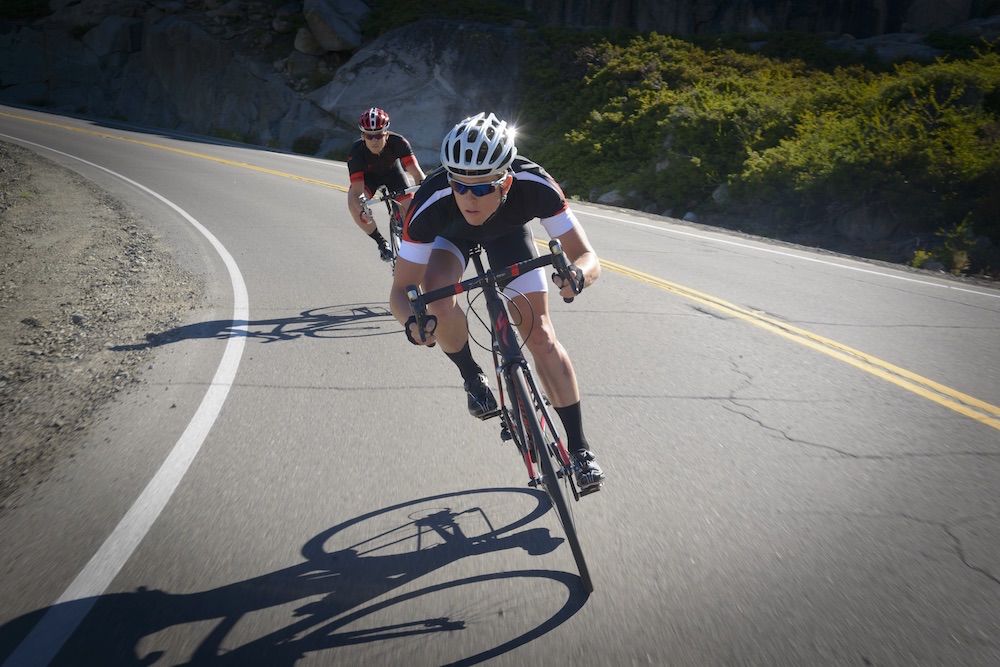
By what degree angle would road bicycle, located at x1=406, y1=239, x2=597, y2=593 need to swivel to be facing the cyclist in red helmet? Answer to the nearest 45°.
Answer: approximately 180°

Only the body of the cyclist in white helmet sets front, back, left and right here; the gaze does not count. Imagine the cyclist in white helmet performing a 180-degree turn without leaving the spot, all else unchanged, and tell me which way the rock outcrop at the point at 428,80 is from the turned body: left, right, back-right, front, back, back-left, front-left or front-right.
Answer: front

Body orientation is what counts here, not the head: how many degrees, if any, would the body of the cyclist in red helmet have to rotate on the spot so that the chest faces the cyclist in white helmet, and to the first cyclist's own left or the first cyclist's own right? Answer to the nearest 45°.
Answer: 0° — they already face them

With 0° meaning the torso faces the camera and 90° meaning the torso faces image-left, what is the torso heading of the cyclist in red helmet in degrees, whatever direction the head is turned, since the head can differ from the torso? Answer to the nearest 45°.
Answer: approximately 0°

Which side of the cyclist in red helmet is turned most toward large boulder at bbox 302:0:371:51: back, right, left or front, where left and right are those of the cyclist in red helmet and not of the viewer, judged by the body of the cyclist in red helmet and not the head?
back

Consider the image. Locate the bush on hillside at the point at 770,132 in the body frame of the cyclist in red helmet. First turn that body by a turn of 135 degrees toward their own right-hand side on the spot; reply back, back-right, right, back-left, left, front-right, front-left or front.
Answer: right

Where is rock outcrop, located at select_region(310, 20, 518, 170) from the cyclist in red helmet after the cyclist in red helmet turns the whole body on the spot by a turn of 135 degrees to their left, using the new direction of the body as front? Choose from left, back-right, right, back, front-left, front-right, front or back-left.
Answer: front-left

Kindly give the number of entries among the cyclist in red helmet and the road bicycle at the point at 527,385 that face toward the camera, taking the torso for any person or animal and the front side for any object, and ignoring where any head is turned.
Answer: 2

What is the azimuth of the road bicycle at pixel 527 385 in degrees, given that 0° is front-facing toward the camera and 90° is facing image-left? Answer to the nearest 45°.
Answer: approximately 0°
